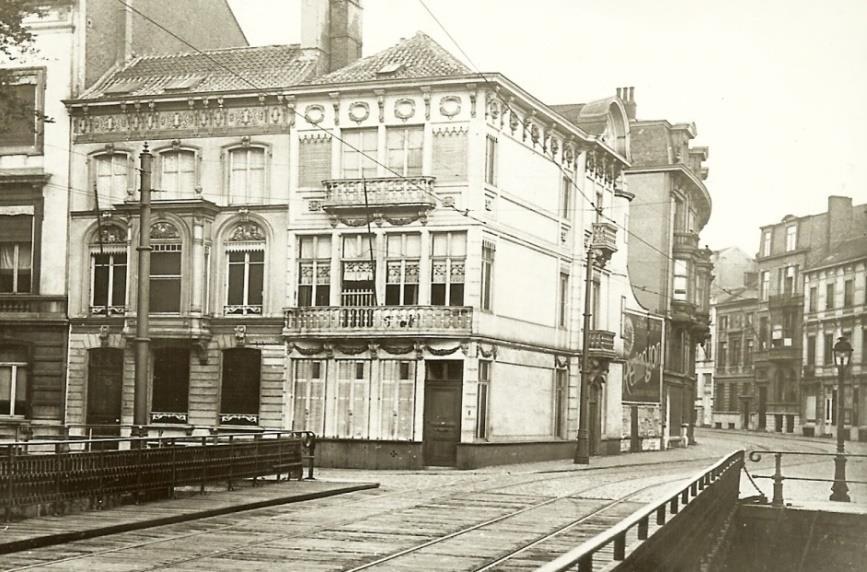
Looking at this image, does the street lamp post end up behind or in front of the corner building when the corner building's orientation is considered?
in front

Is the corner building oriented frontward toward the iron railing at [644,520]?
yes

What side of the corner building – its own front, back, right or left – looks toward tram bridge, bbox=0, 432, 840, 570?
front

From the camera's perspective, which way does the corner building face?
toward the camera

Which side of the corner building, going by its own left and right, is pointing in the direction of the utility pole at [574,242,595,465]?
left
